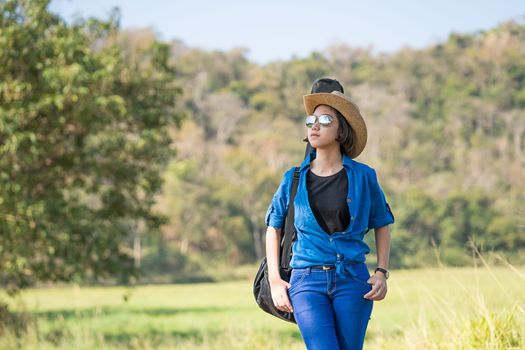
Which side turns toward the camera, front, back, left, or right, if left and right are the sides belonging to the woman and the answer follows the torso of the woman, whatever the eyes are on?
front

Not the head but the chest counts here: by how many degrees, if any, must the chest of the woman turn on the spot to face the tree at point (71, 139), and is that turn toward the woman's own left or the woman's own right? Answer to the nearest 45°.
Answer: approximately 135° to the woman's own right
